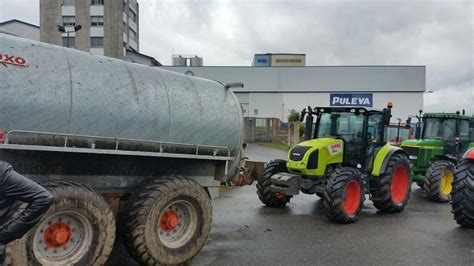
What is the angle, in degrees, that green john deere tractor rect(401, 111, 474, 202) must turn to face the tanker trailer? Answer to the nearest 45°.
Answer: approximately 45° to its left

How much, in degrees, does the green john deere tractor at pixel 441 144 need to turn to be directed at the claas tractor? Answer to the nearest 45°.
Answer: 0° — it already faces it

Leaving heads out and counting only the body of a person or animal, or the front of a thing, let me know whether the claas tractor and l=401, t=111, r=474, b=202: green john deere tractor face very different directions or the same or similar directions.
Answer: same or similar directions

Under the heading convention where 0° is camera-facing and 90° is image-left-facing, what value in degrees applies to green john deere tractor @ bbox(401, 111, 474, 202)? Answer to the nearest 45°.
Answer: approximately 45°

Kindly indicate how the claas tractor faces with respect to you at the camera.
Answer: facing the viewer and to the left of the viewer

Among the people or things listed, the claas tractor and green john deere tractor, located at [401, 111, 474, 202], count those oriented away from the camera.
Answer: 0

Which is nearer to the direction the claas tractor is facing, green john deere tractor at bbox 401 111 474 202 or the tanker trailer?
the tanker trailer

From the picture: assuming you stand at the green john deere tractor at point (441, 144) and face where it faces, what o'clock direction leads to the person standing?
The person standing is roughly at 11 o'clock from the green john deere tractor.

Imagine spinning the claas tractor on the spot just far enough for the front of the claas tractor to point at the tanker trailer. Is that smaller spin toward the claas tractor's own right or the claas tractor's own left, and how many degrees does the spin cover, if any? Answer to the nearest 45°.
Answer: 0° — it already faces it
